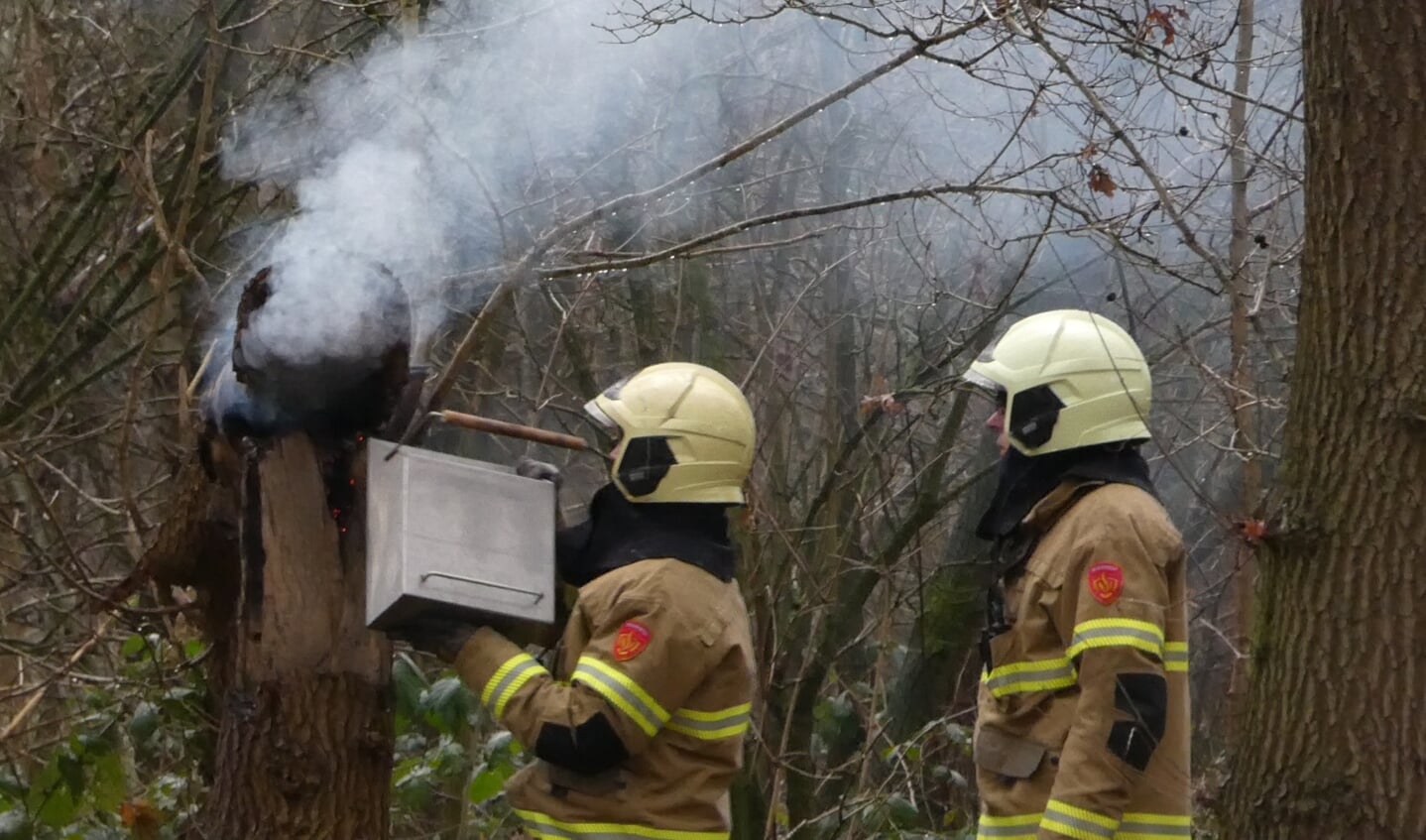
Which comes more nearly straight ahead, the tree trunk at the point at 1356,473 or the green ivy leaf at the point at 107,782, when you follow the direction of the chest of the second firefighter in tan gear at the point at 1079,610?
the green ivy leaf

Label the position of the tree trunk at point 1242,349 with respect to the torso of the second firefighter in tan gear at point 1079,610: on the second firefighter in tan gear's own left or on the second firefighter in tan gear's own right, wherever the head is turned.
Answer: on the second firefighter in tan gear's own right

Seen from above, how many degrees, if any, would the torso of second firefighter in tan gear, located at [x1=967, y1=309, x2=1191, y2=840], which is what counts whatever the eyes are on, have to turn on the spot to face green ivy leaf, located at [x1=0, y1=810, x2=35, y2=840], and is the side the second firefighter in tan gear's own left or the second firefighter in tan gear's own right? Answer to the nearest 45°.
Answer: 0° — they already face it

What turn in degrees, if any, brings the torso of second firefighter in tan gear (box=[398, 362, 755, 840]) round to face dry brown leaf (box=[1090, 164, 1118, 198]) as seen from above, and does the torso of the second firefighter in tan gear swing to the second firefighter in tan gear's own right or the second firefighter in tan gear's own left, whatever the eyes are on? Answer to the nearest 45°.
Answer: approximately 135° to the second firefighter in tan gear's own right

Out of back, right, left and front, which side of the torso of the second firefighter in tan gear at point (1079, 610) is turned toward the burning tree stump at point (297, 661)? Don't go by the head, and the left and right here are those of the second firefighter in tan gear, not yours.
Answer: front

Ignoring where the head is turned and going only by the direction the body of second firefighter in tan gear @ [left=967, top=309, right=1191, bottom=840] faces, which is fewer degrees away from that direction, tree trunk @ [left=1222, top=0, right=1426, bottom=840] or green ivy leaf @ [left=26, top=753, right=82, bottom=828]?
the green ivy leaf

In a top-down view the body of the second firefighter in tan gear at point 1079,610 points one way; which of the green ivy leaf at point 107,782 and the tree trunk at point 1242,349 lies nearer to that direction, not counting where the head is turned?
the green ivy leaf

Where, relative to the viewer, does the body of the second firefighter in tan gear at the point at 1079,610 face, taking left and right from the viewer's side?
facing to the left of the viewer

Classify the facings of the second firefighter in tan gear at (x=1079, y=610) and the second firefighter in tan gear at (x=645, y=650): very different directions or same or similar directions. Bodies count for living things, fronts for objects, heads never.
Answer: same or similar directions

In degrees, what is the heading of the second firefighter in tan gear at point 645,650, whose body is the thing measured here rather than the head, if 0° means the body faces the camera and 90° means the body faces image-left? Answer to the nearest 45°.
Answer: approximately 90°

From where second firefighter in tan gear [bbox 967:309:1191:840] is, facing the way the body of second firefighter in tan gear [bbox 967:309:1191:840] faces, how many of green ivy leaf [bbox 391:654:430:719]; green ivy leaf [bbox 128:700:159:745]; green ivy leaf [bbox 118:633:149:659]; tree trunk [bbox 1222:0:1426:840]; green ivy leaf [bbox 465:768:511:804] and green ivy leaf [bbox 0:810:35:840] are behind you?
1

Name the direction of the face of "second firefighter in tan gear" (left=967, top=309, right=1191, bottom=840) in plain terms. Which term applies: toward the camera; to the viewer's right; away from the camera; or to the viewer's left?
to the viewer's left

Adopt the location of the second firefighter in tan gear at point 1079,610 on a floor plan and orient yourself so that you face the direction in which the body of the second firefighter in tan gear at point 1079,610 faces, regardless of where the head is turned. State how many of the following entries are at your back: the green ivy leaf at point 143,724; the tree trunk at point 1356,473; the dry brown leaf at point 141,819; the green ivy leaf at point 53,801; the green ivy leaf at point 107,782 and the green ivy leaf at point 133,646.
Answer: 1

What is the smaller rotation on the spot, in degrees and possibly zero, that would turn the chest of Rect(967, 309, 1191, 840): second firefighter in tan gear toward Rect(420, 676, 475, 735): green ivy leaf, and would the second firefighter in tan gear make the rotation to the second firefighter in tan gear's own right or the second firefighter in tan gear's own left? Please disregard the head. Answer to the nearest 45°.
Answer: approximately 45° to the second firefighter in tan gear's own right

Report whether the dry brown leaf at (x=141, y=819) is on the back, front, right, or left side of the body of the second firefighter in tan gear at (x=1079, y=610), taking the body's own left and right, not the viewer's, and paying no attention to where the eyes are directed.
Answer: front

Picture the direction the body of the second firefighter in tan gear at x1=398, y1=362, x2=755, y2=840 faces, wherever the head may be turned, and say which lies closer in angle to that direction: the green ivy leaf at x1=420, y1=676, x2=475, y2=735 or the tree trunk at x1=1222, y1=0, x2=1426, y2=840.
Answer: the green ivy leaf

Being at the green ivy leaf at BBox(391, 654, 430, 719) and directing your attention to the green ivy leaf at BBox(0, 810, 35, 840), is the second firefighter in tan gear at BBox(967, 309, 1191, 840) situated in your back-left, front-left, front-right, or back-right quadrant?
back-left

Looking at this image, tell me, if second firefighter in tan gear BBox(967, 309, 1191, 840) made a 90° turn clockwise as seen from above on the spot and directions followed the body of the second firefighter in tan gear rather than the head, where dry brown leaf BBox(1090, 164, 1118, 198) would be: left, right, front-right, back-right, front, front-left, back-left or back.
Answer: front
